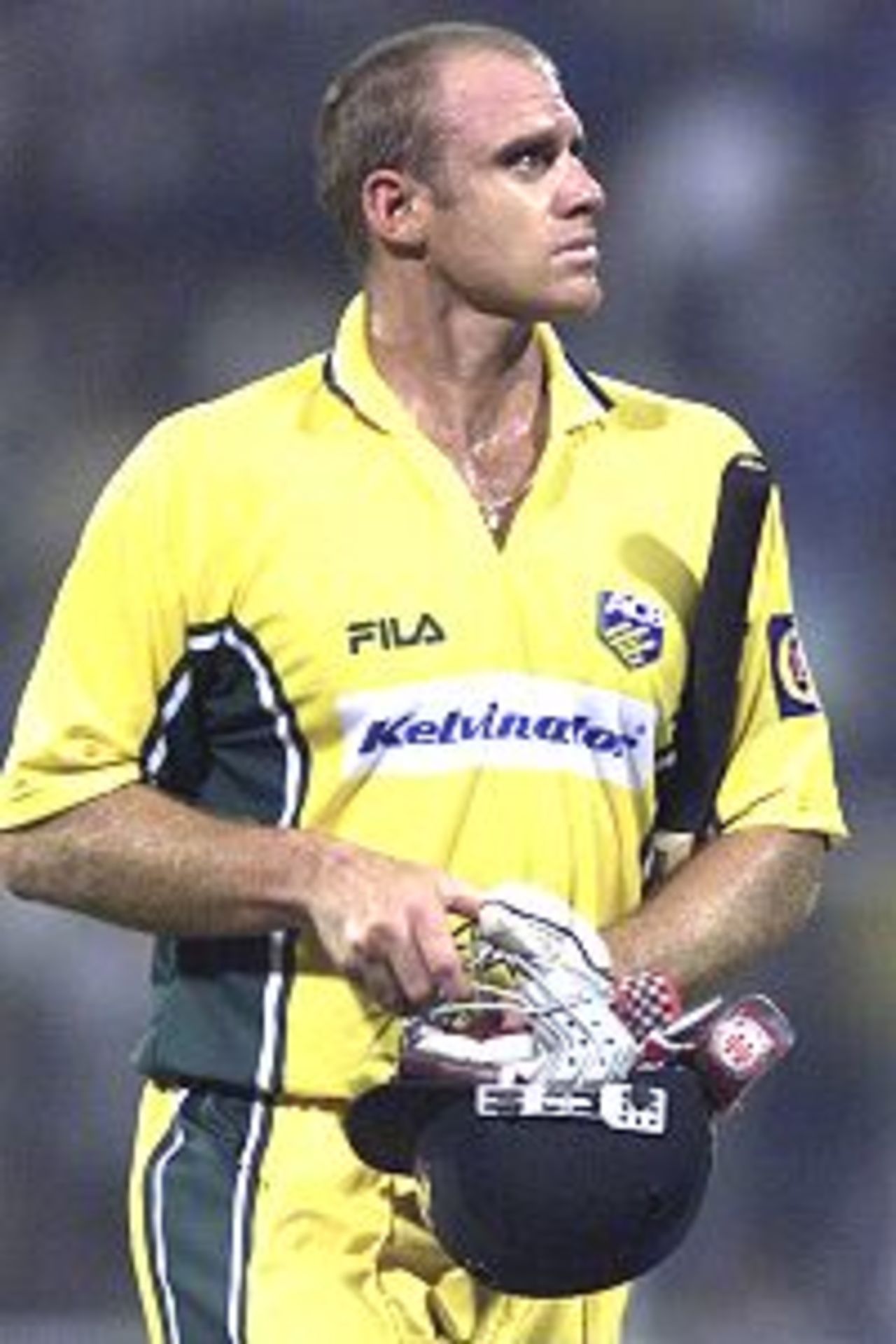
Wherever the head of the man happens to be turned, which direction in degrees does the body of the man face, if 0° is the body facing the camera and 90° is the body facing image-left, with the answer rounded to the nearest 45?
approximately 315°
